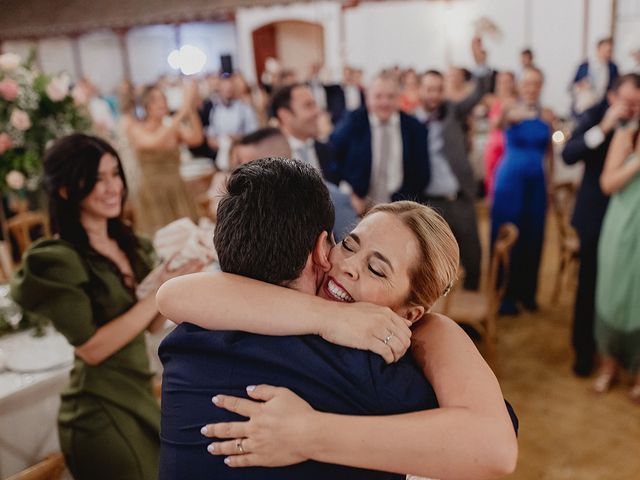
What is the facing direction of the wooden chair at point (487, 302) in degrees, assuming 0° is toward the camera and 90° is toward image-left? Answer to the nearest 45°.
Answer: approximately 90°

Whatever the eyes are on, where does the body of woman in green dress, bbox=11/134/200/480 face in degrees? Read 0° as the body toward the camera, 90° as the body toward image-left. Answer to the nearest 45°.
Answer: approximately 315°

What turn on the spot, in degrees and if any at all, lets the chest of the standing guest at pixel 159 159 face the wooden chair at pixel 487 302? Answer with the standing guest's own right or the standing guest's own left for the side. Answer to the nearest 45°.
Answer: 0° — they already face it

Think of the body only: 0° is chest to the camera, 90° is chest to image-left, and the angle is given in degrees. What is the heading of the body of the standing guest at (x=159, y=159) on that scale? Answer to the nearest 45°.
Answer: approximately 315°

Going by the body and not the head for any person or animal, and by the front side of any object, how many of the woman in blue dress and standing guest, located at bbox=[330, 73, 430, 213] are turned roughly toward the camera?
2

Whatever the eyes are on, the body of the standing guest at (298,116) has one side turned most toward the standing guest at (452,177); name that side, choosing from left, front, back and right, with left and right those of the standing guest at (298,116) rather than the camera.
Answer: left

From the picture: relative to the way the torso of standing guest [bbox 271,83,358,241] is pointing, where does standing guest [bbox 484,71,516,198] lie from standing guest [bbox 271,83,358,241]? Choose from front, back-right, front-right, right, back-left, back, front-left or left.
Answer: left

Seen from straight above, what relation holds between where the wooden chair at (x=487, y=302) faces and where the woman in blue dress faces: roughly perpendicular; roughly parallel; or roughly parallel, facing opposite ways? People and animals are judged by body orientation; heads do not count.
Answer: roughly perpendicular
